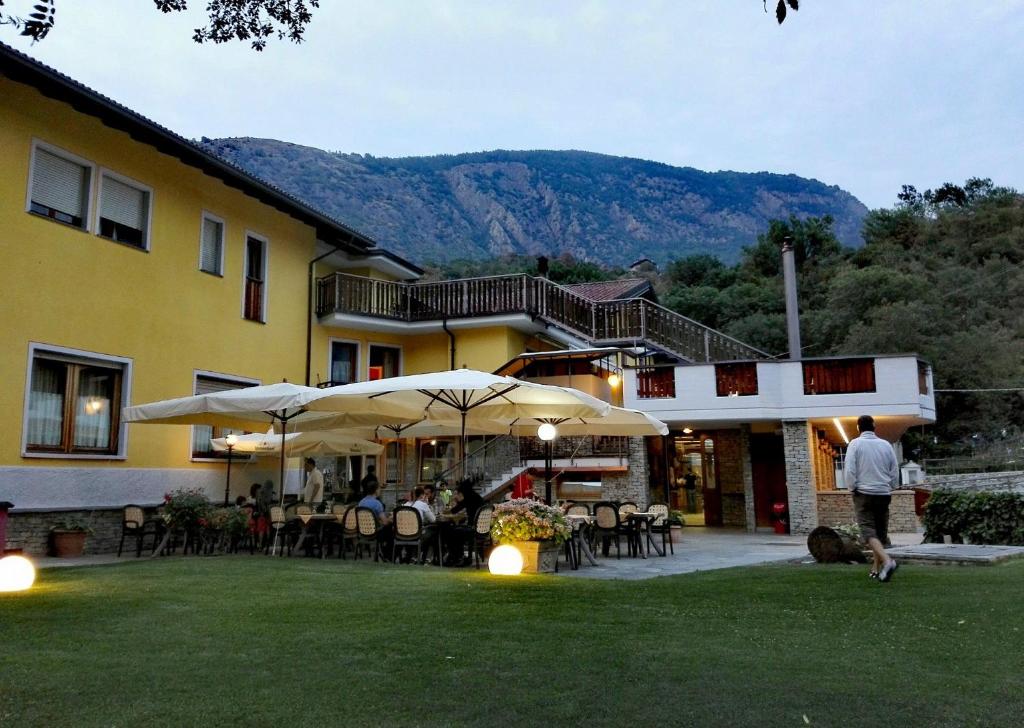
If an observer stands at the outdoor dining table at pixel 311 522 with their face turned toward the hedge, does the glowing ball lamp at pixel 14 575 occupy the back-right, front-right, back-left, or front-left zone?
back-right

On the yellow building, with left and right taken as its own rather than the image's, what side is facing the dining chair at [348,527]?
front

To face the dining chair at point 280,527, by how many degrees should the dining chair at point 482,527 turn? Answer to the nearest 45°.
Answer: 0° — it already faces it

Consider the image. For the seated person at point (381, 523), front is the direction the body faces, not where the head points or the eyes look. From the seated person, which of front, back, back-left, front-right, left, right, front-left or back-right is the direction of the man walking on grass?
front-right

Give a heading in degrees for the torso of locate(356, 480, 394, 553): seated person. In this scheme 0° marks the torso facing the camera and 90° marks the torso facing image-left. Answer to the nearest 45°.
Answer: approximately 270°

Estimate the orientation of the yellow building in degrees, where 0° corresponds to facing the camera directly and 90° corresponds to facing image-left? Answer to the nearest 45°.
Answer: approximately 315°

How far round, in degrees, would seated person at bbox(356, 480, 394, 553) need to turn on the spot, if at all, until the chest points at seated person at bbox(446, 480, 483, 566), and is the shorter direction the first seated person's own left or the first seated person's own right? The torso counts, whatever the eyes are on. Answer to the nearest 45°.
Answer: approximately 45° to the first seated person's own right

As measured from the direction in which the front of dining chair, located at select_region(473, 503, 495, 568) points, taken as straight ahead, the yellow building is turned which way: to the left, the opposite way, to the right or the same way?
the opposite way

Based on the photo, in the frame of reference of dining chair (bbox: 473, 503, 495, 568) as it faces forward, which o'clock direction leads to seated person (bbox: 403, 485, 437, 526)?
The seated person is roughly at 12 o'clock from the dining chair.

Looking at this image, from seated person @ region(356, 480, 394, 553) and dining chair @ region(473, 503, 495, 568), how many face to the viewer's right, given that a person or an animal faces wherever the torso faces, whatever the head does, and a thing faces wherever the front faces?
1

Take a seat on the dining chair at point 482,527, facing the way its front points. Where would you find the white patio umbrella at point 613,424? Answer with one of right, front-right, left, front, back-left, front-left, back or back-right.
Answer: right

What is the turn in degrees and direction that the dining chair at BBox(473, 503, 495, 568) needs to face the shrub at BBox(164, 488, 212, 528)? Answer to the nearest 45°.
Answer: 0° — it already faces it

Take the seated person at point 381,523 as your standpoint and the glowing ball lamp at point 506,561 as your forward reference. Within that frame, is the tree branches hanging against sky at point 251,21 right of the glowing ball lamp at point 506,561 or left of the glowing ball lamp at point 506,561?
right

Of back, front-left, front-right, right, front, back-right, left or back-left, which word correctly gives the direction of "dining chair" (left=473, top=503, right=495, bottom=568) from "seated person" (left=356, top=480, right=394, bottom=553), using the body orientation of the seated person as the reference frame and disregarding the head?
front-right
